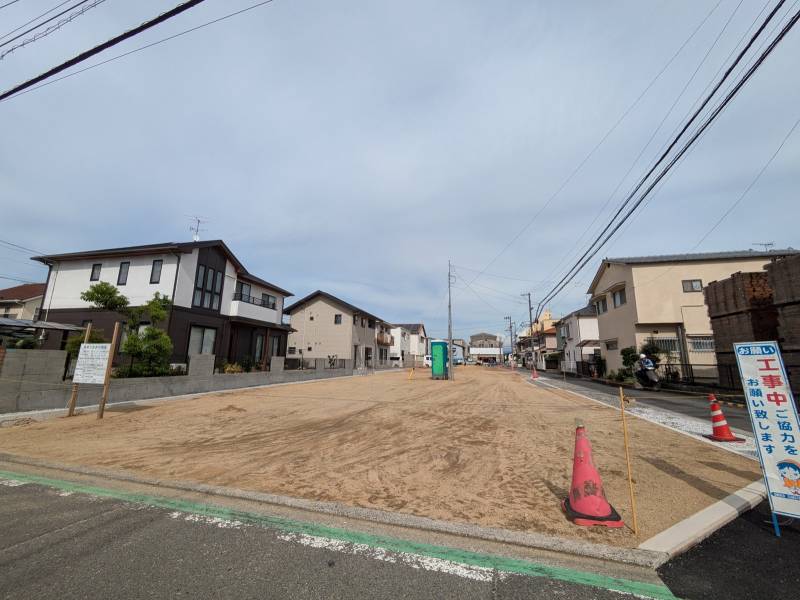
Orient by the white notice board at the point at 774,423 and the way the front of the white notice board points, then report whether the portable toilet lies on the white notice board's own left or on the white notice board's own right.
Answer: on the white notice board's own right

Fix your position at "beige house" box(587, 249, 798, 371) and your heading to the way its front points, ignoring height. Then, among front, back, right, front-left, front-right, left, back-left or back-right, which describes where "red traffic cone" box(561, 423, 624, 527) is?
front-left

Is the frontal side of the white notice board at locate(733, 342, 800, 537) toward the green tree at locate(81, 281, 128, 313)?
no

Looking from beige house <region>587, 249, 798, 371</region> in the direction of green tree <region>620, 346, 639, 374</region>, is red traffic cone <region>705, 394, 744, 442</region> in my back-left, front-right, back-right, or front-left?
front-left

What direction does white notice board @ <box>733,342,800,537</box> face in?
toward the camera

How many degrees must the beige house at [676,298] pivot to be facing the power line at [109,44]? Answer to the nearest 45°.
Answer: approximately 45° to its left

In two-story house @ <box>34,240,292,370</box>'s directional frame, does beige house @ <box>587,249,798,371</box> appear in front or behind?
in front

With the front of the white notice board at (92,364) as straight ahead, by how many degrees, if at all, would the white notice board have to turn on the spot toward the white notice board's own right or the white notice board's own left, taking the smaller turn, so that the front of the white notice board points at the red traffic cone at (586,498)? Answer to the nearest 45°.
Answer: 0° — it already faces it

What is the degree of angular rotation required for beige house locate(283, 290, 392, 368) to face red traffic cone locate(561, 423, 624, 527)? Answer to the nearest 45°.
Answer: approximately 45° to its right

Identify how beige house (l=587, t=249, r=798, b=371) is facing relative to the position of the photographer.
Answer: facing the viewer and to the left of the viewer

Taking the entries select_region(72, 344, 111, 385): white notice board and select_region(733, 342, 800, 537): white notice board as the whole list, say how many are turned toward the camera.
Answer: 2

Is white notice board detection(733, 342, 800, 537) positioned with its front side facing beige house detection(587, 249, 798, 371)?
no

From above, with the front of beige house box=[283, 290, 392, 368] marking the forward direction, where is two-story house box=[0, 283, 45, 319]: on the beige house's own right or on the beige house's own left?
on the beige house's own right

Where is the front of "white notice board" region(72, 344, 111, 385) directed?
toward the camera

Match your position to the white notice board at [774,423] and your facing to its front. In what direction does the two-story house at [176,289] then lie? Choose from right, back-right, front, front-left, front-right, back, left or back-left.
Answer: right

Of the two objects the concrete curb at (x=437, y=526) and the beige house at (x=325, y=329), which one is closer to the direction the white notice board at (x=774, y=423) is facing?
the concrete curb
